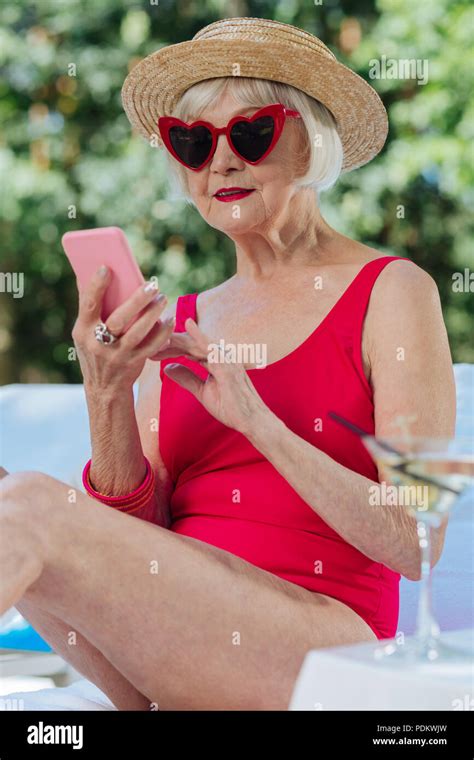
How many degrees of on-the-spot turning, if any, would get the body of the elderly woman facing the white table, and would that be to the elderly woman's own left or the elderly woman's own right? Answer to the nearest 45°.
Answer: approximately 45° to the elderly woman's own left

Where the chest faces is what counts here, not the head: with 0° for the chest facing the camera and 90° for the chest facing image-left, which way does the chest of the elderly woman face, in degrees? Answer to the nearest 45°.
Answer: approximately 45°
